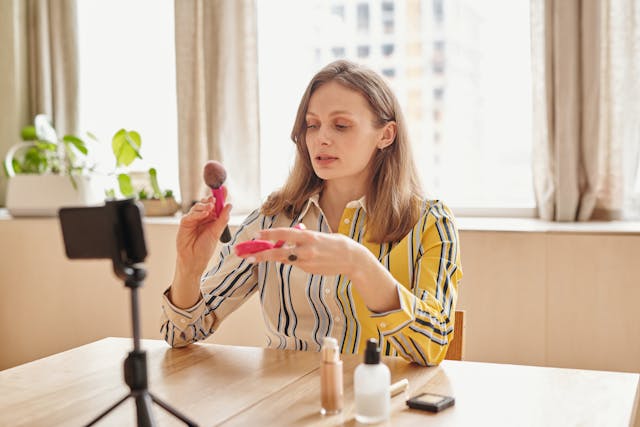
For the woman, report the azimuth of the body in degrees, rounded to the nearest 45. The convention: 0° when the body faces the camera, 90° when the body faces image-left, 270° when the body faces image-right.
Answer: approximately 45°

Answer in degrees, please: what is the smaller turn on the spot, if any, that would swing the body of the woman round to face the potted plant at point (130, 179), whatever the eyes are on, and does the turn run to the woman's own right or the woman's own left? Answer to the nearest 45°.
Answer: approximately 90° to the woman's own right

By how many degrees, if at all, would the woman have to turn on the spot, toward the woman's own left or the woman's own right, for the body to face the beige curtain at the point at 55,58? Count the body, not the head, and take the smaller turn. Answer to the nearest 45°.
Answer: approximately 90° to the woman's own right

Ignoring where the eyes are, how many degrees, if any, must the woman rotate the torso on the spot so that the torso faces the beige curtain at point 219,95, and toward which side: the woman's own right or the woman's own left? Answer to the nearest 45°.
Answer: approximately 135° to the woman's own right

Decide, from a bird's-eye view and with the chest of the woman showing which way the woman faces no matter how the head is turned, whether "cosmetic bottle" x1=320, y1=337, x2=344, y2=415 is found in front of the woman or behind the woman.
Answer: in front

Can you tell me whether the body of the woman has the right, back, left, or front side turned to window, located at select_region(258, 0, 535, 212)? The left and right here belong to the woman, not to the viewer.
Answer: back

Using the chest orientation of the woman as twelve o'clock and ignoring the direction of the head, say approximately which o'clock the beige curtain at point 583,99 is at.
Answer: The beige curtain is roughly at 6 o'clock from the woman.

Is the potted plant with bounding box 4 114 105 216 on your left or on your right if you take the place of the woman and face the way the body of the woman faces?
on your right

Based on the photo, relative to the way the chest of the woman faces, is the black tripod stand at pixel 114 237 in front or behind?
in front
